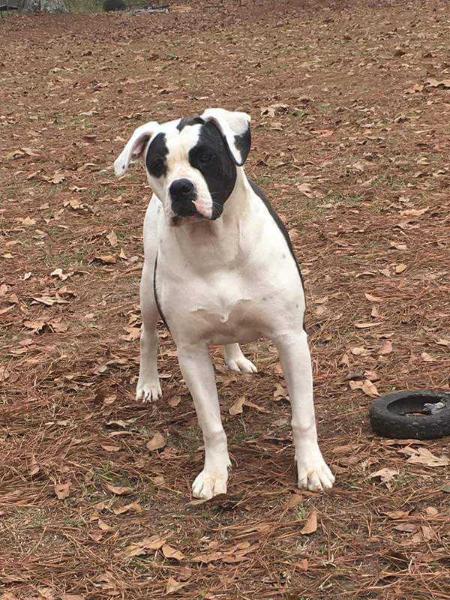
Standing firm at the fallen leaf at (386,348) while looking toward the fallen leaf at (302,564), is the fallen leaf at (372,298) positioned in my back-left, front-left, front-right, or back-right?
back-right

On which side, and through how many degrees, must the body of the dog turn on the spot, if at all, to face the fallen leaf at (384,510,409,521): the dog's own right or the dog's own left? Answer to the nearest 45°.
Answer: approximately 45° to the dog's own left

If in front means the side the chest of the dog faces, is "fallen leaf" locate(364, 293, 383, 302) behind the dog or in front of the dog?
behind

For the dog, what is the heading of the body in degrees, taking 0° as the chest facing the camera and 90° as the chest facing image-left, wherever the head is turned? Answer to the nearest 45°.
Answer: approximately 0°

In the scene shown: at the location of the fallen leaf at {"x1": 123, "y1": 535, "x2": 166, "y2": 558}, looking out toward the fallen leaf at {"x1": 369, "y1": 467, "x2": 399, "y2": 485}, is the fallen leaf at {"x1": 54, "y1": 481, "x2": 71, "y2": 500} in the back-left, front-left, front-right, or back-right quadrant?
back-left

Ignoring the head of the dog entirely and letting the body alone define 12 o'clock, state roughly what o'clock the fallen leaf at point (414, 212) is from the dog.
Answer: The fallen leaf is roughly at 7 o'clock from the dog.

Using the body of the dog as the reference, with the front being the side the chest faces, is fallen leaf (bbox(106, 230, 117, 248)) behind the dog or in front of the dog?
behind

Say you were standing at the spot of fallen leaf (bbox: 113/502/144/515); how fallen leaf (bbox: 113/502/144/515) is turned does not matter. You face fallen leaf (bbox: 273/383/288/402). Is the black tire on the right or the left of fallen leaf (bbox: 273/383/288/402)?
right
